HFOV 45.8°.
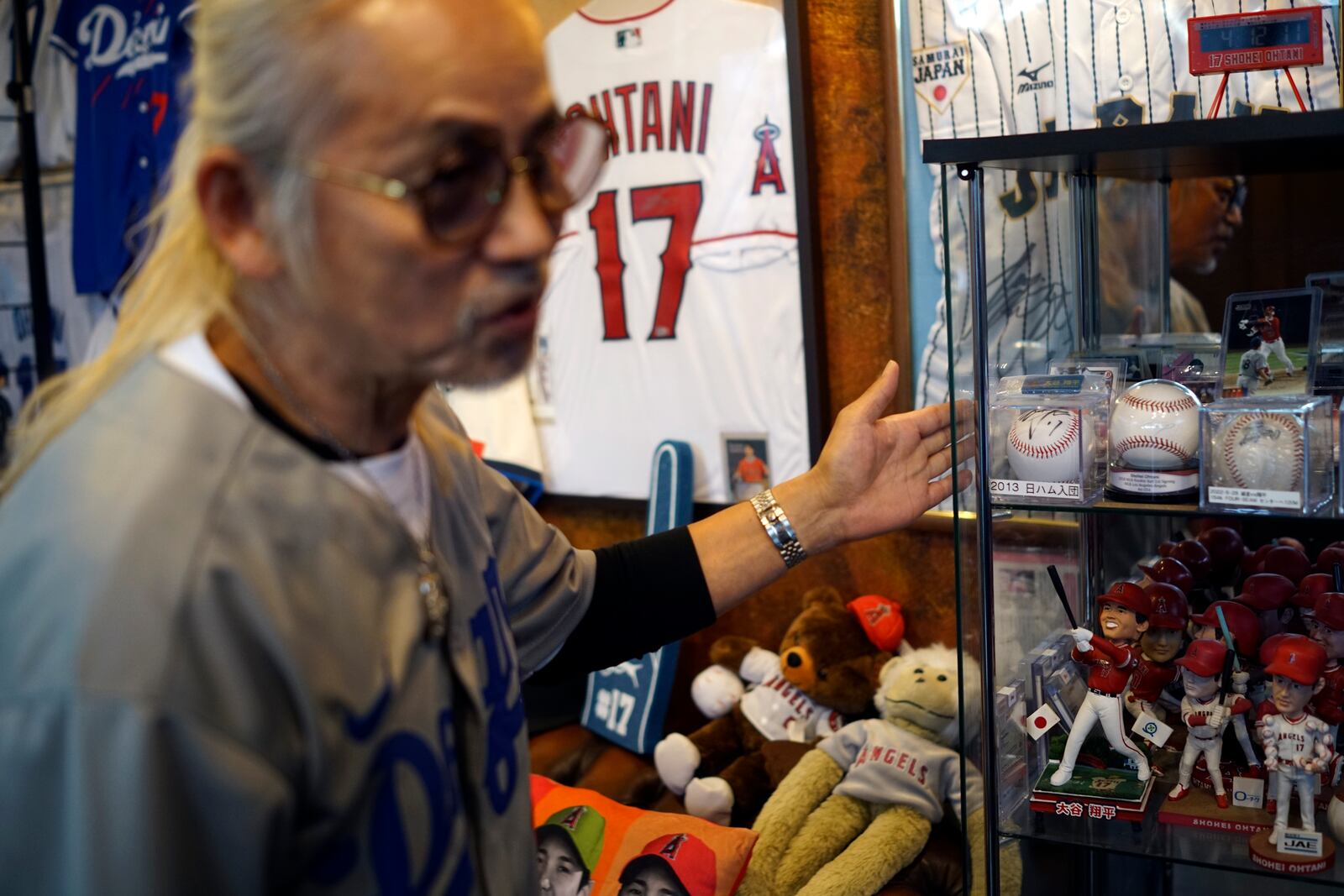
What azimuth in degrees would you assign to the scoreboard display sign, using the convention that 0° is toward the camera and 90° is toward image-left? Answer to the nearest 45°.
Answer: approximately 0°

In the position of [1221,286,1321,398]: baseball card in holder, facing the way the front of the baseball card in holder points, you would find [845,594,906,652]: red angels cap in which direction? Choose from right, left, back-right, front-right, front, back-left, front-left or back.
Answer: back-right

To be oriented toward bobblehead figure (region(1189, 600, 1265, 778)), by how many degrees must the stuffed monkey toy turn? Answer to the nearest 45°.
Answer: approximately 45° to its left

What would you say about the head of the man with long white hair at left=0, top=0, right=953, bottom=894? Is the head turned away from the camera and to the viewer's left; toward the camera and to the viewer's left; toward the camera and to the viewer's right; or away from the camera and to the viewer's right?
toward the camera and to the viewer's right
